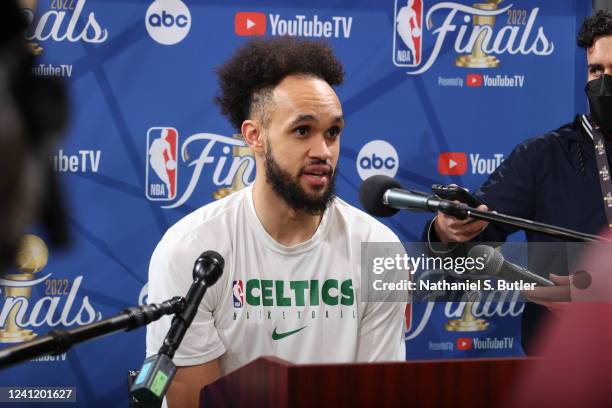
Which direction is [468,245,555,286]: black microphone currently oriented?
to the viewer's left

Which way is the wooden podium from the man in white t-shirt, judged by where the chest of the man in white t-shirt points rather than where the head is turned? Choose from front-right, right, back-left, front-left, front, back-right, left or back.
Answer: front-right

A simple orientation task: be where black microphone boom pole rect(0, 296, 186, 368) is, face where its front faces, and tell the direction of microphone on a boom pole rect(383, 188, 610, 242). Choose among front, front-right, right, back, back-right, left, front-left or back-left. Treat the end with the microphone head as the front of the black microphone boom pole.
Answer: front

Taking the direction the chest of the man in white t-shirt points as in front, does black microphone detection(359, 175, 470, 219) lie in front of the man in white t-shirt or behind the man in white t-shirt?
in front

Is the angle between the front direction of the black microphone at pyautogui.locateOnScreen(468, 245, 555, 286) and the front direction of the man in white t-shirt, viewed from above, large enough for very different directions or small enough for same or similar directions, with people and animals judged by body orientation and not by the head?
very different directions

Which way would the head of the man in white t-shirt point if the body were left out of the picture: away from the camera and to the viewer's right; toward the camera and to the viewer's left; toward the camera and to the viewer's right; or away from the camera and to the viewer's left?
toward the camera and to the viewer's right

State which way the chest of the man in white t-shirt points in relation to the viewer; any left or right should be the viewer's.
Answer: facing the viewer and to the right of the viewer

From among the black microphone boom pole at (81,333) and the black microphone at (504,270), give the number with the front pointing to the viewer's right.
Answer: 1

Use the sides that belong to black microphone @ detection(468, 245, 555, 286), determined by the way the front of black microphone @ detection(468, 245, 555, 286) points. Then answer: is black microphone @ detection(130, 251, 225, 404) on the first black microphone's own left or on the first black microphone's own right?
on the first black microphone's own left

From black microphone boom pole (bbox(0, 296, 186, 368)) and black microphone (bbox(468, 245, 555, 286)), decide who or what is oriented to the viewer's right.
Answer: black microphone boom pole (bbox(0, 296, 186, 368))

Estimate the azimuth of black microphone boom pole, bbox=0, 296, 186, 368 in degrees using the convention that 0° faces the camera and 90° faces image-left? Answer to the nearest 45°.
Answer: approximately 270°

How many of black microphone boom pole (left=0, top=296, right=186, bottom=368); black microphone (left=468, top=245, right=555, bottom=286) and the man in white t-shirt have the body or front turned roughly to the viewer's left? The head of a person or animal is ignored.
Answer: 1

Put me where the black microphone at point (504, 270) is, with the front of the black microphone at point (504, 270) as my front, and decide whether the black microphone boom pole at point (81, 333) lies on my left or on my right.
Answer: on my left
